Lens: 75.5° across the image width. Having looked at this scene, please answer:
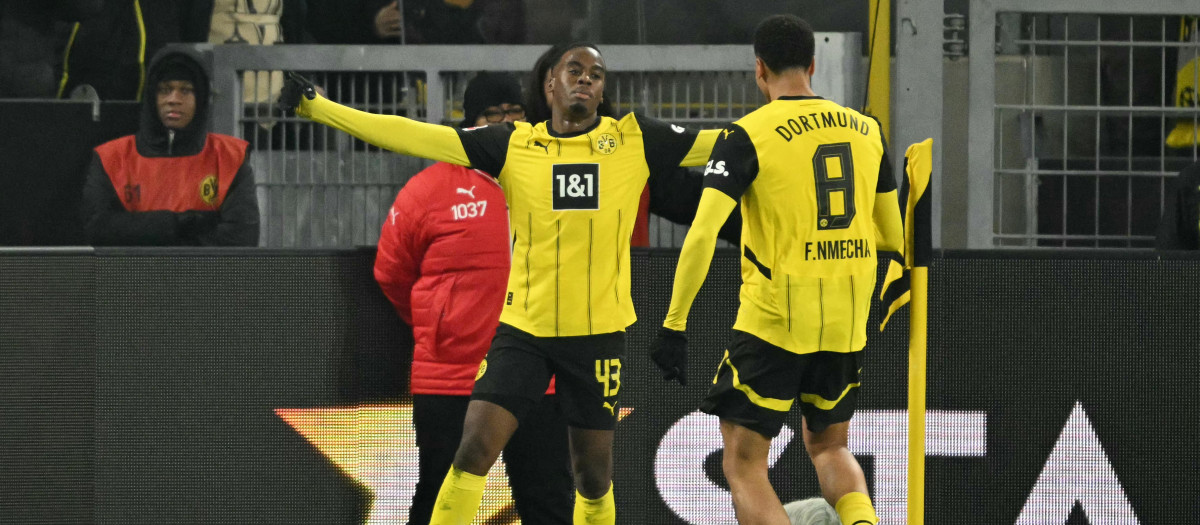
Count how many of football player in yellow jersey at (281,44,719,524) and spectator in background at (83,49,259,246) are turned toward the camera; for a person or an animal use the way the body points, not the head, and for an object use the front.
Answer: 2

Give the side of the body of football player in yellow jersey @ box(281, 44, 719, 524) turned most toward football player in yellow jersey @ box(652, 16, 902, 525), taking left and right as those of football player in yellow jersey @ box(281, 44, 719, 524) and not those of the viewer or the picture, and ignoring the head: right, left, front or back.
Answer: left

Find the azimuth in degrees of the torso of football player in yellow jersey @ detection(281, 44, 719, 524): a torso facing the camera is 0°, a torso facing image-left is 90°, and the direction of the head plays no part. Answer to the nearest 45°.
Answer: approximately 0°
